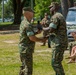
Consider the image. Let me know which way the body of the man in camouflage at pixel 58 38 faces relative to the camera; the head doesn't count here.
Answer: to the viewer's left

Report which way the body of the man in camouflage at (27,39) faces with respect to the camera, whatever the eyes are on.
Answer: to the viewer's right

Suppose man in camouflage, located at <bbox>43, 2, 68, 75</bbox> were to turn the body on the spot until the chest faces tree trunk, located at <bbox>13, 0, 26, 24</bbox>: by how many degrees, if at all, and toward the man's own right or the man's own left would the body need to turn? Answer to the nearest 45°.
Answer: approximately 90° to the man's own right
